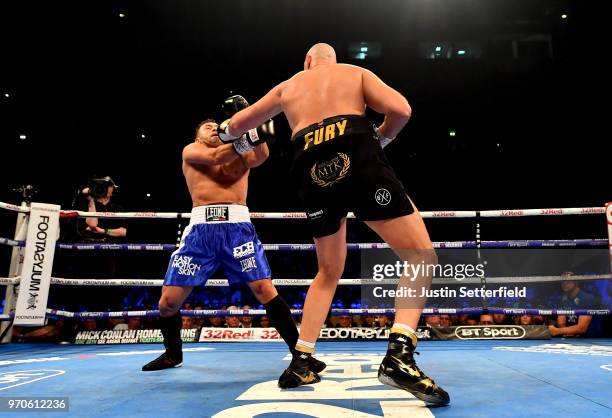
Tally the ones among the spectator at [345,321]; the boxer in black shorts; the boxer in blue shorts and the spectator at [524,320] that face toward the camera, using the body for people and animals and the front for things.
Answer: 3

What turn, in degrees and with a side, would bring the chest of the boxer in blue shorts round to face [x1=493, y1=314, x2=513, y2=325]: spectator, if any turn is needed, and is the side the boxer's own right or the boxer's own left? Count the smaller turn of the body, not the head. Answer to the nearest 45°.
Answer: approximately 135° to the boxer's own left

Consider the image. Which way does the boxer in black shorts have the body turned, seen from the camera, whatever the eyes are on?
away from the camera

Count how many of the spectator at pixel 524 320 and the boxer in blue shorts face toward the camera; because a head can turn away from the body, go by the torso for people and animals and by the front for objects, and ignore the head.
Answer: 2

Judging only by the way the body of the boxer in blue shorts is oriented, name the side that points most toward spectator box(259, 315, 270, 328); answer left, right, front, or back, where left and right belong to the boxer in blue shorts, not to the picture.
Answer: back

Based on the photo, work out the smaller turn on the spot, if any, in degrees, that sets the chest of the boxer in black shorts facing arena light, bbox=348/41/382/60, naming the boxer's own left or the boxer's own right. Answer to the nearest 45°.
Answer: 0° — they already face it

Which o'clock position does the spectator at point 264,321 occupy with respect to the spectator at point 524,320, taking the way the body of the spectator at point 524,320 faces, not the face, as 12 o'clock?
the spectator at point 264,321 is roughly at 3 o'clock from the spectator at point 524,320.

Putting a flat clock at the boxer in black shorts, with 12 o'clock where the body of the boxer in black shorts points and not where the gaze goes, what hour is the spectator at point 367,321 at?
The spectator is roughly at 12 o'clock from the boxer in black shorts.

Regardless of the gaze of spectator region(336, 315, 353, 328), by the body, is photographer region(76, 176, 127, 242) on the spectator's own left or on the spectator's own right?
on the spectator's own right
